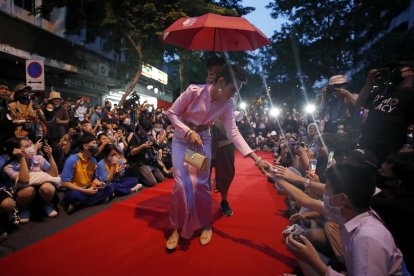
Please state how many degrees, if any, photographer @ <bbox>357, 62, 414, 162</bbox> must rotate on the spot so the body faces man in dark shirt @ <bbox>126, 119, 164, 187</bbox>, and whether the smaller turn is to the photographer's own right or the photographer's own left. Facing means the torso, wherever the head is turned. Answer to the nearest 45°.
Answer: approximately 45° to the photographer's own right

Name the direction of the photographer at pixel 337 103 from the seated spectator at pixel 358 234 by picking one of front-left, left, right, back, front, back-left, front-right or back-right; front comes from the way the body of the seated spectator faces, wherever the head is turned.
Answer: right

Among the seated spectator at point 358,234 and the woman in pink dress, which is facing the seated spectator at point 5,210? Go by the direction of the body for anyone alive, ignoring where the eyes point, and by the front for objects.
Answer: the seated spectator at point 358,234

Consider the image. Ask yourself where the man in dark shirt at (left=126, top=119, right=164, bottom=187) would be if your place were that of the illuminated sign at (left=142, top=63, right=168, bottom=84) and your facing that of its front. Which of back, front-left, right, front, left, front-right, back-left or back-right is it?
front-right

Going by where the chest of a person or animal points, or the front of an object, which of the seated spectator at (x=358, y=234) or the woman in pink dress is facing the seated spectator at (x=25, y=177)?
the seated spectator at (x=358, y=234)

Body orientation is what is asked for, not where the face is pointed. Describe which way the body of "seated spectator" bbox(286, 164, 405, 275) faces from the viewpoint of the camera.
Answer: to the viewer's left

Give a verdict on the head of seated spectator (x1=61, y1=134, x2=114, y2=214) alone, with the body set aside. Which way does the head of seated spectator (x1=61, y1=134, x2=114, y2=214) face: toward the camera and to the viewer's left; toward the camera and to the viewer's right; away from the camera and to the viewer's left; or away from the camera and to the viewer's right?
toward the camera and to the viewer's right

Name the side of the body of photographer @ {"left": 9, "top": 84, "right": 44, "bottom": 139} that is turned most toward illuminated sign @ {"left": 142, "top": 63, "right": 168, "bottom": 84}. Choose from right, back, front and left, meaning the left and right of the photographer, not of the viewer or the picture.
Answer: left

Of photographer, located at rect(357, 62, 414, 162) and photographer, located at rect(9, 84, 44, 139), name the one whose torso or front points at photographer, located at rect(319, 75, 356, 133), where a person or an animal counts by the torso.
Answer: photographer, located at rect(9, 84, 44, 139)

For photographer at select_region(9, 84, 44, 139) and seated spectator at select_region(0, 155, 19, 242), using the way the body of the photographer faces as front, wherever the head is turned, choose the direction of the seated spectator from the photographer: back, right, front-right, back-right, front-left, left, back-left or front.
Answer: front-right

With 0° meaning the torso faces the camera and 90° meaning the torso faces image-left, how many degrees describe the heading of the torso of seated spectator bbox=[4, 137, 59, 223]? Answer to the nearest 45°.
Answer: approximately 315°

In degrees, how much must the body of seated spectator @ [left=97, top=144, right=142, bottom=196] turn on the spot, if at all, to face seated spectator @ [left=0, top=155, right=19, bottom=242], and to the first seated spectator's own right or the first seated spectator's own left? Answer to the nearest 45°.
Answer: approximately 90° to the first seated spectator's own right

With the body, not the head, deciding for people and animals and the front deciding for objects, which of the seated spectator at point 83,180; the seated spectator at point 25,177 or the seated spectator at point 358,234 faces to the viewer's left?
the seated spectator at point 358,234

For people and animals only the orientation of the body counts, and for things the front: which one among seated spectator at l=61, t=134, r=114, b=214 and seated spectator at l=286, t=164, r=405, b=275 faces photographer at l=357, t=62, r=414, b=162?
seated spectator at l=61, t=134, r=114, b=214
